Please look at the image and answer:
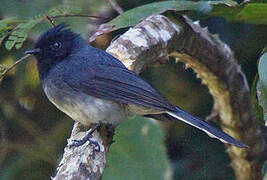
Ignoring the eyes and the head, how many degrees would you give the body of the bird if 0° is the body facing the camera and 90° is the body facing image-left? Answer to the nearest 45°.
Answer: approximately 90°

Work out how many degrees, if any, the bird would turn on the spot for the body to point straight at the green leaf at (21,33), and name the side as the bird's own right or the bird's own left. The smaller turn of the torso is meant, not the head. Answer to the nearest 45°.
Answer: approximately 45° to the bird's own right
